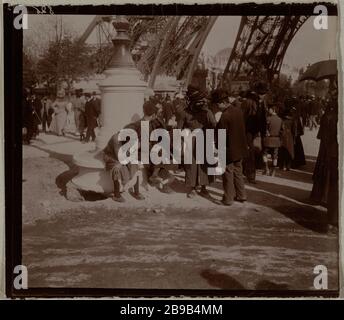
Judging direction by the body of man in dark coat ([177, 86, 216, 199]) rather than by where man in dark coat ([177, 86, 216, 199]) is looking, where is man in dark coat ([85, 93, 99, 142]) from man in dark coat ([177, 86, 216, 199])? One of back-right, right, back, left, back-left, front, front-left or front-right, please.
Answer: right

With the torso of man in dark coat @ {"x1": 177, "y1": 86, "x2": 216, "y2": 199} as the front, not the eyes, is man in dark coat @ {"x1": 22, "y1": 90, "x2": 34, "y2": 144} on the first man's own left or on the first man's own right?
on the first man's own right

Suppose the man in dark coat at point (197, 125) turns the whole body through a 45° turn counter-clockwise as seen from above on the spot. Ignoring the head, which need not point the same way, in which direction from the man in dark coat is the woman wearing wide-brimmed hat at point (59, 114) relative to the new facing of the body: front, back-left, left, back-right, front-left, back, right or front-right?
back-right

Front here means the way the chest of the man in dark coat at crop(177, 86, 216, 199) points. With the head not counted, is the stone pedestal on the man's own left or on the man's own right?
on the man's own right
